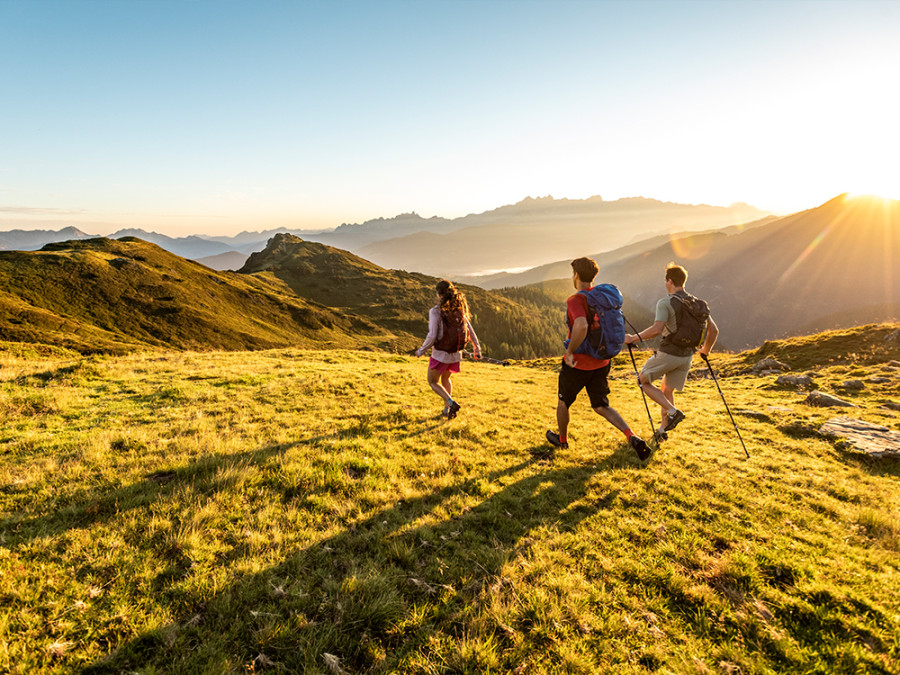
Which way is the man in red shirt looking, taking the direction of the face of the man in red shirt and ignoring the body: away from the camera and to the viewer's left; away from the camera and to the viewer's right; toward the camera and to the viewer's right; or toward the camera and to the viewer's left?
away from the camera and to the viewer's left

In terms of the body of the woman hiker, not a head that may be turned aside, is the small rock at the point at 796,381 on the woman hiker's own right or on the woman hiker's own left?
on the woman hiker's own right

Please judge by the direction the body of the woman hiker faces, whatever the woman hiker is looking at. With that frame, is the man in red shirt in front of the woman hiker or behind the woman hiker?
behind

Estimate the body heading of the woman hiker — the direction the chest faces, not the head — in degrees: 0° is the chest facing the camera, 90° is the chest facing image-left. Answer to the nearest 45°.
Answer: approximately 135°

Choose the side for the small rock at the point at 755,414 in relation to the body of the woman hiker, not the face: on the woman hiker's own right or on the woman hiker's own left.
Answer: on the woman hiker's own right
